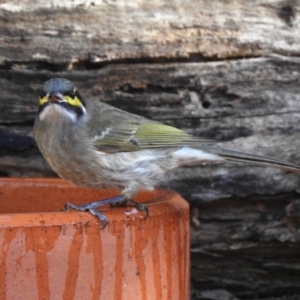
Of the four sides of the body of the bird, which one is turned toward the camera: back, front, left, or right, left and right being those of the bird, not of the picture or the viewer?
left
